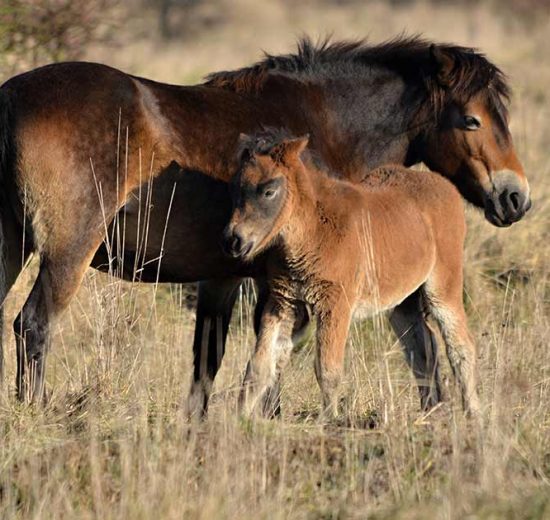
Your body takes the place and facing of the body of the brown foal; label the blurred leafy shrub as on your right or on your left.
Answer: on your right

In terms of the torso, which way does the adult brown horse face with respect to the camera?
to the viewer's right

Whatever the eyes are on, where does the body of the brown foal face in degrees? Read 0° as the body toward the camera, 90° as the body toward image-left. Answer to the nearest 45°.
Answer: approximately 45°

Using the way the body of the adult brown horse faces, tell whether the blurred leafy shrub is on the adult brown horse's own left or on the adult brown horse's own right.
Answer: on the adult brown horse's own left
